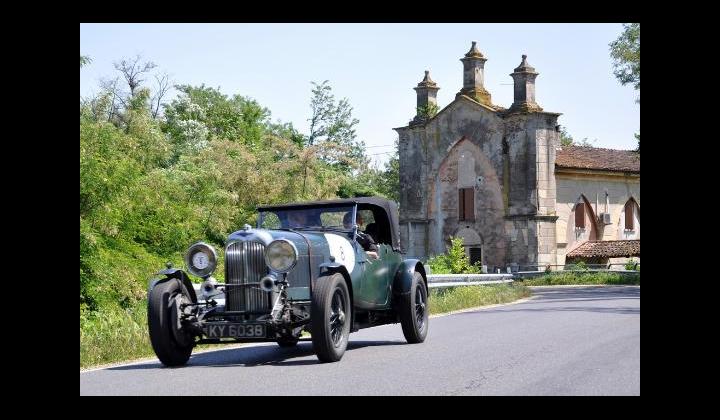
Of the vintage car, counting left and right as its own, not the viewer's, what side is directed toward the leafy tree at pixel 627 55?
back

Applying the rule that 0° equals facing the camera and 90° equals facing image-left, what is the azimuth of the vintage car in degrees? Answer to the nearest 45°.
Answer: approximately 45°

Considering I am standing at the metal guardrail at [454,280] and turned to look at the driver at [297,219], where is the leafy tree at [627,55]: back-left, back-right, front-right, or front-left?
back-left

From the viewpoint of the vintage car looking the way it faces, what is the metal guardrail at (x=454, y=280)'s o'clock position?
The metal guardrail is roughly at 5 o'clock from the vintage car.
